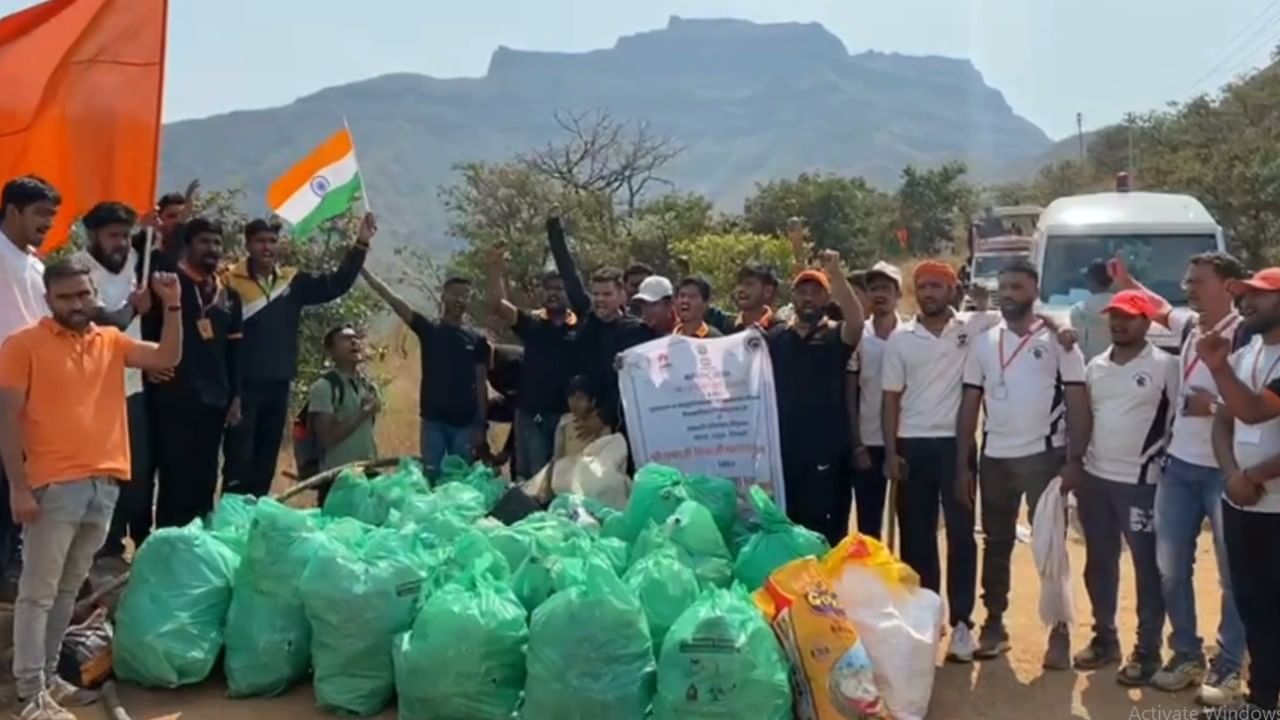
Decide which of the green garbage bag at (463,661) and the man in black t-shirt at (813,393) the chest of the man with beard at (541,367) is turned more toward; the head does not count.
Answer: the green garbage bag

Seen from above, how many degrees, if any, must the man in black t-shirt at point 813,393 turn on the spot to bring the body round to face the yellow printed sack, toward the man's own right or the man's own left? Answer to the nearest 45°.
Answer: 0° — they already face it

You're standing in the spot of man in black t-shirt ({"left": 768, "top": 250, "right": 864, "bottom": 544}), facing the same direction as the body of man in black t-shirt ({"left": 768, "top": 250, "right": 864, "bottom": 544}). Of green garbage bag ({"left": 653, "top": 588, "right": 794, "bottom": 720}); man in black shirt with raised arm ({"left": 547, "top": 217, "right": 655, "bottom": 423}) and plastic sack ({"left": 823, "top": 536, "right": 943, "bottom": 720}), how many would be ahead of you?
2

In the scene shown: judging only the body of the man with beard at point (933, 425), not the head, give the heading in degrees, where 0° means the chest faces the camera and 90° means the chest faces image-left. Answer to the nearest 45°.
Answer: approximately 0°

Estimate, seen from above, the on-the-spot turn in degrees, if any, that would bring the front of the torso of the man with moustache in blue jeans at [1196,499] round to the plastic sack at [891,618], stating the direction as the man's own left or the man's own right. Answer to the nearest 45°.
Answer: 0° — they already face it

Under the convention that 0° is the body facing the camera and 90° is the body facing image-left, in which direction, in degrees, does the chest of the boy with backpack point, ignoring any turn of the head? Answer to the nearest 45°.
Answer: approximately 315°

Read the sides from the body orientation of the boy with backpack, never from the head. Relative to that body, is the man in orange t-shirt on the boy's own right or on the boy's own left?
on the boy's own right

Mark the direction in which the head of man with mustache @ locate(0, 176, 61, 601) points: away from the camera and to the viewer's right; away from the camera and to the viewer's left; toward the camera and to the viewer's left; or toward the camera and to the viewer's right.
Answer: toward the camera and to the viewer's right

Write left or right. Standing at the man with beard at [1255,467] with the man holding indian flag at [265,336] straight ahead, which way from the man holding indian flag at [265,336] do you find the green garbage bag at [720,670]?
left

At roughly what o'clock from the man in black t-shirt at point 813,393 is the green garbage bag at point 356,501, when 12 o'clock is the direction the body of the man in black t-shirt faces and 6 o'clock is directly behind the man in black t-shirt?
The green garbage bag is roughly at 3 o'clock from the man in black t-shirt.

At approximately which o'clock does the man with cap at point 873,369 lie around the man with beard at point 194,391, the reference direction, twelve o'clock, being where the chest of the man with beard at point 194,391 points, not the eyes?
the man with cap at point 873,369 is roughly at 10 o'clock from the man with beard at point 194,391.
